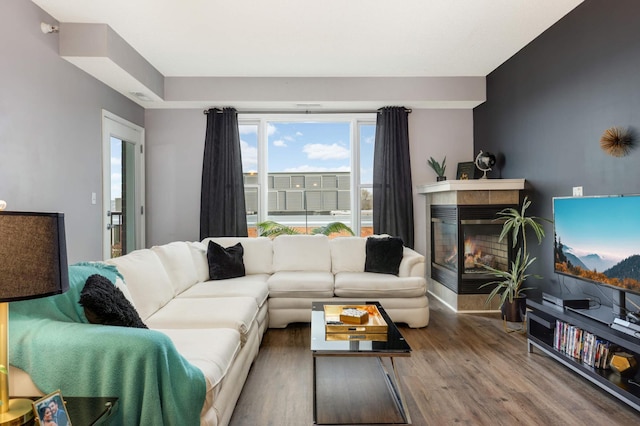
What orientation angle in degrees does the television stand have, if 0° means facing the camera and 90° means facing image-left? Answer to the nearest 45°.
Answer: approximately 45°

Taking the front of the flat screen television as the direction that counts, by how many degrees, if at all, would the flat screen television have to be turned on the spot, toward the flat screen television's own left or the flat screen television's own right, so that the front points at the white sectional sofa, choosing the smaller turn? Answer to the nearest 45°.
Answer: approximately 45° to the flat screen television's own right

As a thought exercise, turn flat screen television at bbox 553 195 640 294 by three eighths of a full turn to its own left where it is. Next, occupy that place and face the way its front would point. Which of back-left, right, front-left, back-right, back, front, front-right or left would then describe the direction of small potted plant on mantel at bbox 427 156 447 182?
back-left

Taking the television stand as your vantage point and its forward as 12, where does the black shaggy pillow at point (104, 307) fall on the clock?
The black shaggy pillow is roughly at 12 o'clock from the television stand.

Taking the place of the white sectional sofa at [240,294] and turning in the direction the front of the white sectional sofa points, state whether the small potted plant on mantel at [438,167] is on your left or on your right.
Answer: on your left

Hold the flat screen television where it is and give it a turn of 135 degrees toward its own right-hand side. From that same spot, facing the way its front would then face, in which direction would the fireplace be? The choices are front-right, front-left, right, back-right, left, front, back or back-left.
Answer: front-left

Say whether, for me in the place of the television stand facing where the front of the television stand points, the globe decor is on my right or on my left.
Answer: on my right

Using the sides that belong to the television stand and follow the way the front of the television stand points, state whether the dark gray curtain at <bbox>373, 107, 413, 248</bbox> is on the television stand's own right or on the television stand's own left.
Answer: on the television stand's own right

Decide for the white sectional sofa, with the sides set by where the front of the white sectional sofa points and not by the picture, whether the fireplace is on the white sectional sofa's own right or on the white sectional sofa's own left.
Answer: on the white sectional sofa's own left

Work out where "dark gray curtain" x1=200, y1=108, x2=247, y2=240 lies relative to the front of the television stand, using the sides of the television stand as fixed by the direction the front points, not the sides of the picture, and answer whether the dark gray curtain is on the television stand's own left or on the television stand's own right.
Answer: on the television stand's own right

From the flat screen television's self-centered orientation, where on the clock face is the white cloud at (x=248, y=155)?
The white cloud is roughly at 2 o'clock from the flat screen television.

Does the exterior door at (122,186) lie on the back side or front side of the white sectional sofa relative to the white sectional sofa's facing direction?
on the back side
